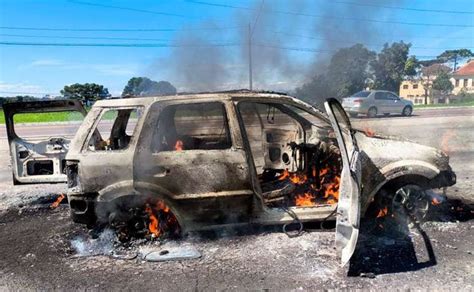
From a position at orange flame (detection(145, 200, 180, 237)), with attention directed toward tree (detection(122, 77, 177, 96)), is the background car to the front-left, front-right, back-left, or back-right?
front-right

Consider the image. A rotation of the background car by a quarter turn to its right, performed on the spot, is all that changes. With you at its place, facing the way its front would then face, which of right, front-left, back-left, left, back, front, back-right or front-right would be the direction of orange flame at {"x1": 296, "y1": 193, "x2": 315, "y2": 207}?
front-right

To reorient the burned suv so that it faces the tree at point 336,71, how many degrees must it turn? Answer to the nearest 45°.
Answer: approximately 45° to its left

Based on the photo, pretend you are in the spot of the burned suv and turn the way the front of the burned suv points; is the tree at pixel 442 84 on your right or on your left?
on your left

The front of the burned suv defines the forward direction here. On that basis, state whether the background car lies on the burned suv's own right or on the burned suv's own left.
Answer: on the burned suv's own left

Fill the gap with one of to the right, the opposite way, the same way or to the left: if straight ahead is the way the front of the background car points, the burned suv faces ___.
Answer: the same way

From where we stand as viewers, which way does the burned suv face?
facing to the right of the viewer

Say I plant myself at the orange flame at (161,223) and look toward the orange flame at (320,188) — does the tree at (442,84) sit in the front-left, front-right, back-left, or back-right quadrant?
front-left

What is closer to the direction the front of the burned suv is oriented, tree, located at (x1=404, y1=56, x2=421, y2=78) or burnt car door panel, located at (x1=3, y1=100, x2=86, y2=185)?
the tree

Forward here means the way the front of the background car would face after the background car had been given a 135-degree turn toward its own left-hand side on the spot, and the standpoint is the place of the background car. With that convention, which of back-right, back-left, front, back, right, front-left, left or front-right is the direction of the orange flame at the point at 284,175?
left
